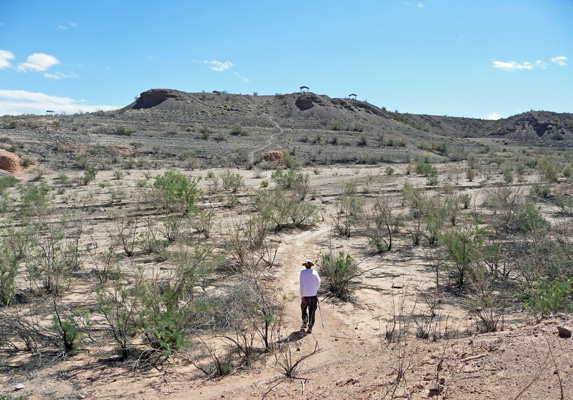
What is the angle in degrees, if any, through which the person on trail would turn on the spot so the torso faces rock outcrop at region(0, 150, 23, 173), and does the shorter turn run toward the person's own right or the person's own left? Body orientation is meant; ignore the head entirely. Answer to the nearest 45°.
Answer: approximately 45° to the person's own left

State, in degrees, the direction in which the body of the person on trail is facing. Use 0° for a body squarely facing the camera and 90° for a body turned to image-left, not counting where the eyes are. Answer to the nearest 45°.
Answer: approximately 180°

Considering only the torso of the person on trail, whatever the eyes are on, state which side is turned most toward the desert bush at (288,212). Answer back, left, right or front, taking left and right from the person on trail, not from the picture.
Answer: front

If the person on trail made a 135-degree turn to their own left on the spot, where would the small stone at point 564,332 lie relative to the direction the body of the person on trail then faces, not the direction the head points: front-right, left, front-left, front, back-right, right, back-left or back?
left

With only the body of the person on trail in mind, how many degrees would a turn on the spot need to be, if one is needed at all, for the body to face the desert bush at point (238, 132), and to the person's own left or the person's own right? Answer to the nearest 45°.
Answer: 0° — they already face it

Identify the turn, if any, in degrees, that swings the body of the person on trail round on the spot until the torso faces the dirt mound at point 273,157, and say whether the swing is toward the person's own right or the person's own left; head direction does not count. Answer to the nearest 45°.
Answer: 0° — they already face it

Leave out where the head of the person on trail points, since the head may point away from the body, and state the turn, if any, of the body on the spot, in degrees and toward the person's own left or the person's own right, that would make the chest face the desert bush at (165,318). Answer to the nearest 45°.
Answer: approximately 135° to the person's own left

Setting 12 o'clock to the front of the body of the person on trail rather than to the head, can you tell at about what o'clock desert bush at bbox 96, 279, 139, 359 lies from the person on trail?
The desert bush is roughly at 8 o'clock from the person on trail.
